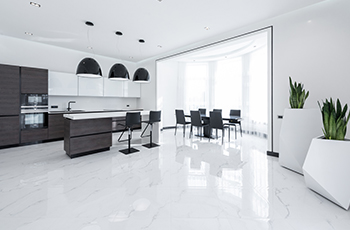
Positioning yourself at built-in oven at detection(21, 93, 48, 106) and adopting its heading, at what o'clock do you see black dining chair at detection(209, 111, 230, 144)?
The black dining chair is roughly at 10 o'clock from the built-in oven.

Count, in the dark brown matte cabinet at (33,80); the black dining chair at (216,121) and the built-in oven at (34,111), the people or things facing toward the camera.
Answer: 2

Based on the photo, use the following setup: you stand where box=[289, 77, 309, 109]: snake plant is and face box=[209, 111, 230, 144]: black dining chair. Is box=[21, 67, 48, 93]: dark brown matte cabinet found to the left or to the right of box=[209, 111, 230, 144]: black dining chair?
left

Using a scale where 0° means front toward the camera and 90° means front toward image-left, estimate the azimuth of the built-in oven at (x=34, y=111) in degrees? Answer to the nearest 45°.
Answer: approximately 0°

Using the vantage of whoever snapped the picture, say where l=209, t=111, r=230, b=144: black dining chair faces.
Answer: facing away from the viewer and to the right of the viewer

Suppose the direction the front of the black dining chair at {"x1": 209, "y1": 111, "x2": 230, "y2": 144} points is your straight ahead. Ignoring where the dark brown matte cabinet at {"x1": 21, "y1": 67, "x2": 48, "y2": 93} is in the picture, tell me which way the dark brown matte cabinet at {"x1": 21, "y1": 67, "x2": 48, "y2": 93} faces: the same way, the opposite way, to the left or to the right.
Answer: to the right

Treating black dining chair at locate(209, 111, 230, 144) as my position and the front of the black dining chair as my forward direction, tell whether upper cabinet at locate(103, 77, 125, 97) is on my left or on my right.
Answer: on my left

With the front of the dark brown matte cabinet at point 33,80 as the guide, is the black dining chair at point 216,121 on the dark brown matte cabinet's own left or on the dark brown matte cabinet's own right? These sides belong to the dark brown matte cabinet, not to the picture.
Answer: on the dark brown matte cabinet's own left

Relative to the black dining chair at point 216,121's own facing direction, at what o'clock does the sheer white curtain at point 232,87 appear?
The sheer white curtain is roughly at 11 o'clock from the black dining chair.

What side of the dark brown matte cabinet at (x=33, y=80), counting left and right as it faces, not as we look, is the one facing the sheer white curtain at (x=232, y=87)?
left
